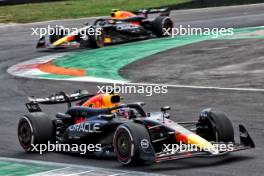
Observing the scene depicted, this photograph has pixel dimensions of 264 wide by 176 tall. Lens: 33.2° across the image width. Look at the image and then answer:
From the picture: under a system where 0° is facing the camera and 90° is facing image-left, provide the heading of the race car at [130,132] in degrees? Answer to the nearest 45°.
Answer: approximately 315°

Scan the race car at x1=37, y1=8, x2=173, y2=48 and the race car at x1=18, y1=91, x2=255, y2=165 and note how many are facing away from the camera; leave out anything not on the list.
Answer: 0

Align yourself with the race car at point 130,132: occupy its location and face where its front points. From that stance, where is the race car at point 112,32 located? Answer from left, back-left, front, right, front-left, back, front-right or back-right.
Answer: back-left
